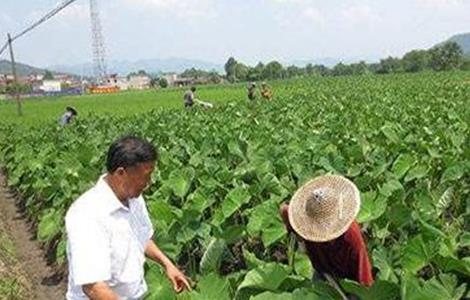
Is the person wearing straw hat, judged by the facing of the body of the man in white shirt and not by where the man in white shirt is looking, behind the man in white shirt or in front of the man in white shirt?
in front

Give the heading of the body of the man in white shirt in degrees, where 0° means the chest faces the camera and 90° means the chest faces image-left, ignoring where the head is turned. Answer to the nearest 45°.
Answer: approximately 315°
